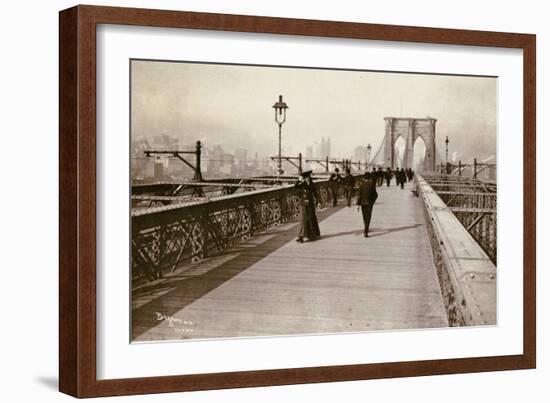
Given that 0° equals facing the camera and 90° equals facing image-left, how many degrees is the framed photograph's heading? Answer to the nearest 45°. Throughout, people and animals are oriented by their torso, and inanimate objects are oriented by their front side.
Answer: approximately 315°
